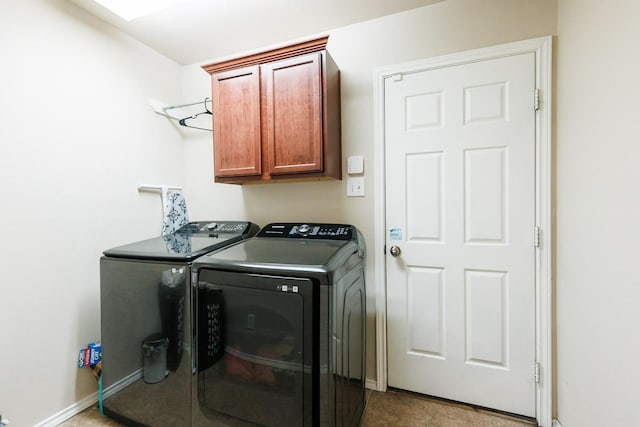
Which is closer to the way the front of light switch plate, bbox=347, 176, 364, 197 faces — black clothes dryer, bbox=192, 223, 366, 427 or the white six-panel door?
the black clothes dryer

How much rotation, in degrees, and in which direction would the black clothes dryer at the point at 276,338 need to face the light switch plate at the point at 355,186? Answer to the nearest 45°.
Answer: approximately 180°

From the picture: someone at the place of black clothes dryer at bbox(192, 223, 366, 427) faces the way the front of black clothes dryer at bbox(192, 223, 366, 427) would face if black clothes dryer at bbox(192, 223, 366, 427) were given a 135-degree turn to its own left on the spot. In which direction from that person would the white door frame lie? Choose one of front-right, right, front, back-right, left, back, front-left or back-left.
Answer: front

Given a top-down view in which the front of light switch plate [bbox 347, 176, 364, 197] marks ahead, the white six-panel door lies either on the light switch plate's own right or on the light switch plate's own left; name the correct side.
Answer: on the light switch plate's own left

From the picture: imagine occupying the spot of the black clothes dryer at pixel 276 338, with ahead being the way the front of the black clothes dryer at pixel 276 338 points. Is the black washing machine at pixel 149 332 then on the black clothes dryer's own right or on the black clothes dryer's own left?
on the black clothes dryer's own right

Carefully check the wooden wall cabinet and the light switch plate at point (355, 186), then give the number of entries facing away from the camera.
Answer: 0

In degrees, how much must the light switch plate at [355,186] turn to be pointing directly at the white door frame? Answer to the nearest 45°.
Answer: approximately 135° to its left

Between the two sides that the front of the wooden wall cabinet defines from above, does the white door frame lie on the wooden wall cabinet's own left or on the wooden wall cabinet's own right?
on the wooden wall cabinet's own left

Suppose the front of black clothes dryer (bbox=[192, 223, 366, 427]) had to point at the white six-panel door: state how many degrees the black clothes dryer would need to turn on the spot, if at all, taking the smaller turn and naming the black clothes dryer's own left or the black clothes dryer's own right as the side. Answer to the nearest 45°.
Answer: approximately 135° to the black clothes dryer's own left
